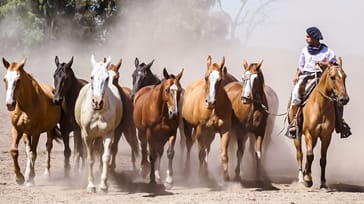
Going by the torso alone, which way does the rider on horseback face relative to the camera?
toward the camera

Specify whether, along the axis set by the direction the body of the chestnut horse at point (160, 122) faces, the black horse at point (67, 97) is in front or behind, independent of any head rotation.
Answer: behind

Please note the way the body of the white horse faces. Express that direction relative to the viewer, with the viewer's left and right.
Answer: facing the viewer

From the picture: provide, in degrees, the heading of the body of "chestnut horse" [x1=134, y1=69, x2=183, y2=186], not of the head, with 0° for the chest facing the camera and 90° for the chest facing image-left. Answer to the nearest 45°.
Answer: approximately 315°

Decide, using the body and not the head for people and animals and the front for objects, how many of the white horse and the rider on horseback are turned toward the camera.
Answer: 2

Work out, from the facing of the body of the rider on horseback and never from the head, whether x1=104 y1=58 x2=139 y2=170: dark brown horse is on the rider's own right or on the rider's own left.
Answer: on the rider's own right

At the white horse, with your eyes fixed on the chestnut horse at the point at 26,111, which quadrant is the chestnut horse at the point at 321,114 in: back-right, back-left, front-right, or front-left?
back-right

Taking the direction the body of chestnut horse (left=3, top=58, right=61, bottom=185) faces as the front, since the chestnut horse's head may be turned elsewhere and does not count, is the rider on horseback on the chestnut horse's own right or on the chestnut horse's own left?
on the chestnut horse's own left

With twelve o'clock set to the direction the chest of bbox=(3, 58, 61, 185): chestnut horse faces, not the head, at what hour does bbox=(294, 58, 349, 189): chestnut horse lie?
bbox=(294, 58, 349, 189): chestnut horse is roughly at 8 o'clock from bbox=(3, 58, 61, 185): chestnut horse.

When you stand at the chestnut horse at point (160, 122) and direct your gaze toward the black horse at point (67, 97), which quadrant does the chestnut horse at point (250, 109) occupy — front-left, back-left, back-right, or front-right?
back-right

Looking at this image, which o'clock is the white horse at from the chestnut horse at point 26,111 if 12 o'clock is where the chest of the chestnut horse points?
The white horse is roughly at 9 o'clock from the chestnut horse.

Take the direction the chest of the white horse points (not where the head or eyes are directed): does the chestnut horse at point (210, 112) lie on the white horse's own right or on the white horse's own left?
on the white horse's own left

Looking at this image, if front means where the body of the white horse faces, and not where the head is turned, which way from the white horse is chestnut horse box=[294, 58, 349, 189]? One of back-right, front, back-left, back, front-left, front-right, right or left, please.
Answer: left

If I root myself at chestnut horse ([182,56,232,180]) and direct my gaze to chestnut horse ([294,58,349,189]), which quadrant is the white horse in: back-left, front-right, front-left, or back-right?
back-right
